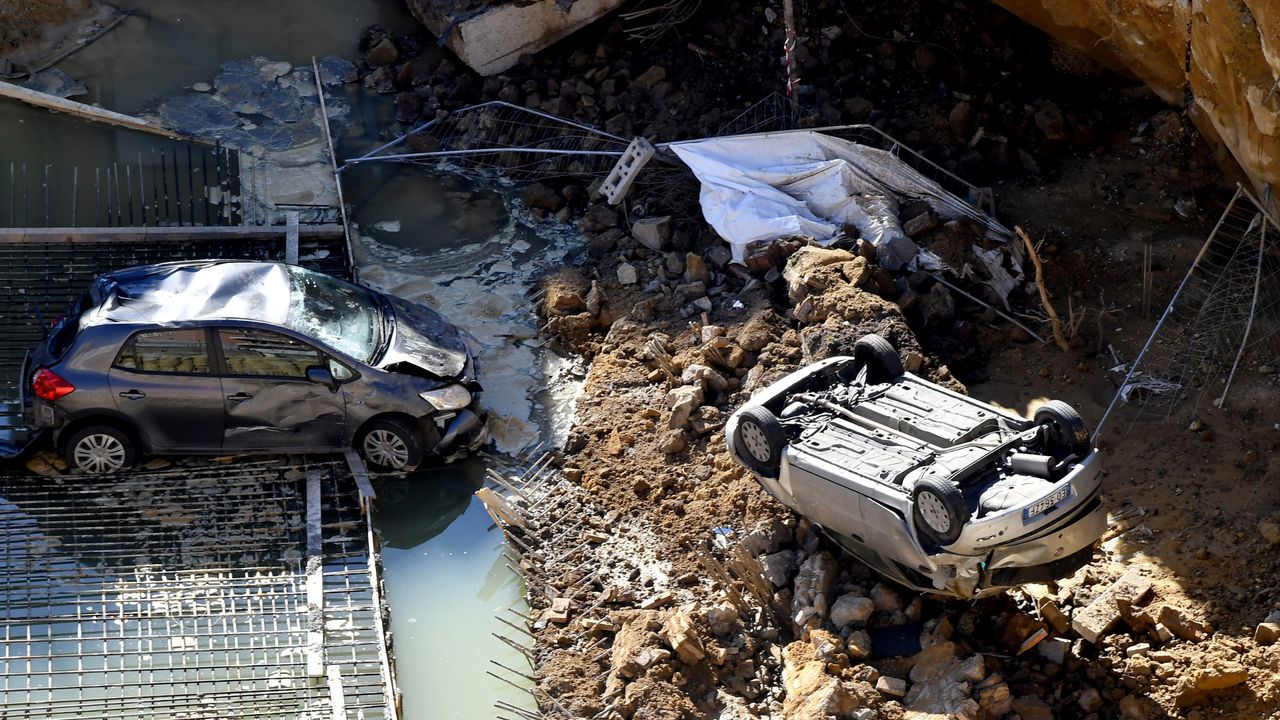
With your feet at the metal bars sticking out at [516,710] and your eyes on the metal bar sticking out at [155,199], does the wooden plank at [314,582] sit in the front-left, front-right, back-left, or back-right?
front-left

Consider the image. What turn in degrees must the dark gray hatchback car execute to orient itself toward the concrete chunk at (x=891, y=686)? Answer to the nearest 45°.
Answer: approximately 45° to its right

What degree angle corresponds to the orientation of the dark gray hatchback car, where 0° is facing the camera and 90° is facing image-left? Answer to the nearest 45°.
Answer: approximately 270°

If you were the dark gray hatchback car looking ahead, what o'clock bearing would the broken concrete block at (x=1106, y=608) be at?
The broken concrete block is roughly at 1 o'clock from the dark gray hatchback car.

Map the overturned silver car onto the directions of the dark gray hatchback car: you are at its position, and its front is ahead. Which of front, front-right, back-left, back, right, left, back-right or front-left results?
front-right
